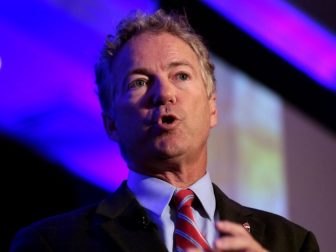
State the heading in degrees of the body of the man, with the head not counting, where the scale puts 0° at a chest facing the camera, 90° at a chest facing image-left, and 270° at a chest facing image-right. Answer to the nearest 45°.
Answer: approximately 0°
